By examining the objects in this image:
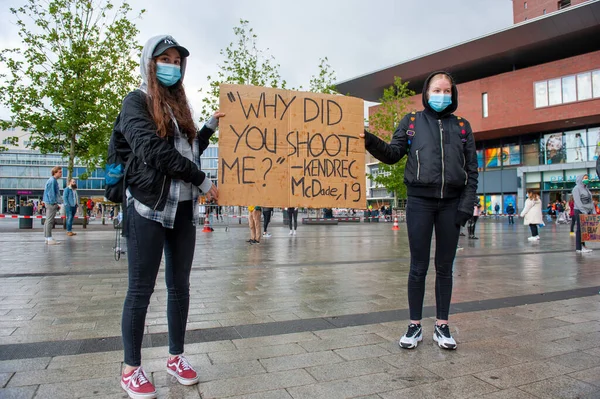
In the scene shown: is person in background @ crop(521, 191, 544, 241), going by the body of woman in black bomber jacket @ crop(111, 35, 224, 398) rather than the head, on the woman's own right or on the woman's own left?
on the woman's own left

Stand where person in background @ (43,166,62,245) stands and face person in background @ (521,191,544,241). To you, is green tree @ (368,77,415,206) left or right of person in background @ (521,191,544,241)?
left

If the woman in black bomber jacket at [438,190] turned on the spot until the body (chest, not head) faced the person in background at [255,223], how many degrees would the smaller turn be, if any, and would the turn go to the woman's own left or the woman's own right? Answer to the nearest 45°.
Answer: approximately 135° to the woman's own right

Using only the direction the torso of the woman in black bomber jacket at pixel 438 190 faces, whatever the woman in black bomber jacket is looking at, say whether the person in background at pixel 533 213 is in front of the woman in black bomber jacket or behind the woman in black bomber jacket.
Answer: behind

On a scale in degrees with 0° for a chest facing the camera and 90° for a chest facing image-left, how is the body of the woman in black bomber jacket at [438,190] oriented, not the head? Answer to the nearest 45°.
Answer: approximately 0°

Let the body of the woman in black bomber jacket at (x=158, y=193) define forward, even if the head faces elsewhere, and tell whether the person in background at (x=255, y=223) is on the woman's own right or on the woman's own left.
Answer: on the woman's own left
